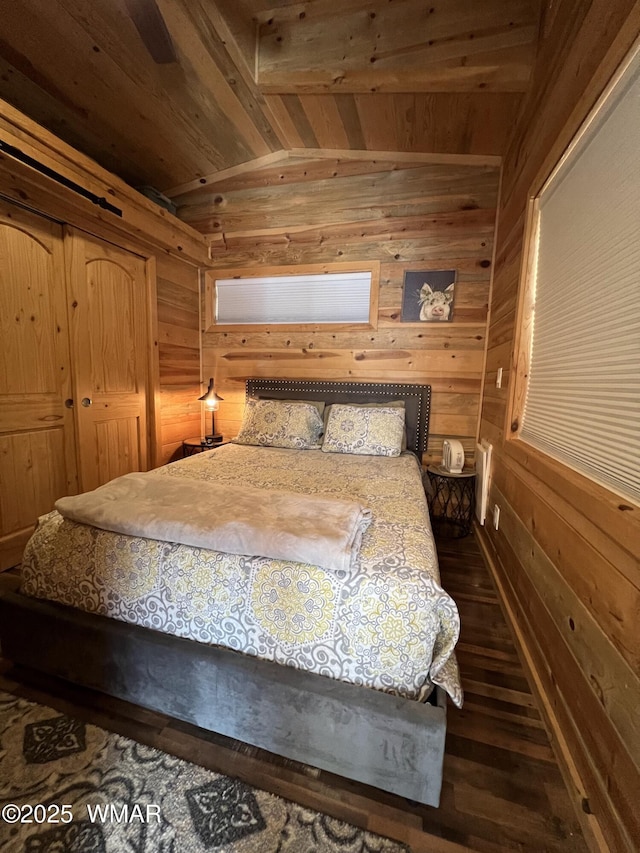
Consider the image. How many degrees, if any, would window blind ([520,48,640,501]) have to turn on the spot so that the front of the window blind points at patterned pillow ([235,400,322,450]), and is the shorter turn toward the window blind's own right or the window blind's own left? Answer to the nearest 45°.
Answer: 0° — it already faces it

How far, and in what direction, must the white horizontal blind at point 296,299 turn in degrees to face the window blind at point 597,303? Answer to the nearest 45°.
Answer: approximately 45° to its left

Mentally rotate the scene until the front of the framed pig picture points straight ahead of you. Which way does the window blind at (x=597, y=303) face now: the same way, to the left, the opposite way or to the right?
to the right

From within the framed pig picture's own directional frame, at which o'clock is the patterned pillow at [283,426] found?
The patterned pillow is roughly at 2 o'clock from the framed pig picture.

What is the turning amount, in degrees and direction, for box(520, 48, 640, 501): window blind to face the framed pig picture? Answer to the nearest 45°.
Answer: approximately 45° to its right

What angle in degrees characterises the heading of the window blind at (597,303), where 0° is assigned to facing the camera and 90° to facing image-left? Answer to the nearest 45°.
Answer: approximately 90°

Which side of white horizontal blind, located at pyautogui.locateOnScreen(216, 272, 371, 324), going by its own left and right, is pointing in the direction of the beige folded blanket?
front

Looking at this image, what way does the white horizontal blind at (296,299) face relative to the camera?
toward the camera

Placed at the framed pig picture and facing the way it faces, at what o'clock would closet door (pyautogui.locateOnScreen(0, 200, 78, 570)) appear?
The closet door is roughly at 2 o'clock from the framed pig picture.

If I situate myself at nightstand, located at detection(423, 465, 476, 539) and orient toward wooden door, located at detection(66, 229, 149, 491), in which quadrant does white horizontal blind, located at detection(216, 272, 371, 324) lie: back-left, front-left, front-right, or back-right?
front-right

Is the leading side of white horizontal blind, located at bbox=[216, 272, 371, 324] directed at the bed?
yes

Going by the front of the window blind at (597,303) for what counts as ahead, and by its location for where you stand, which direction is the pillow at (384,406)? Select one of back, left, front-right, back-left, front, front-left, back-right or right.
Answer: front-right

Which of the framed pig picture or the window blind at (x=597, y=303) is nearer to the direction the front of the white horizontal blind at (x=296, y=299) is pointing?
the window blind
